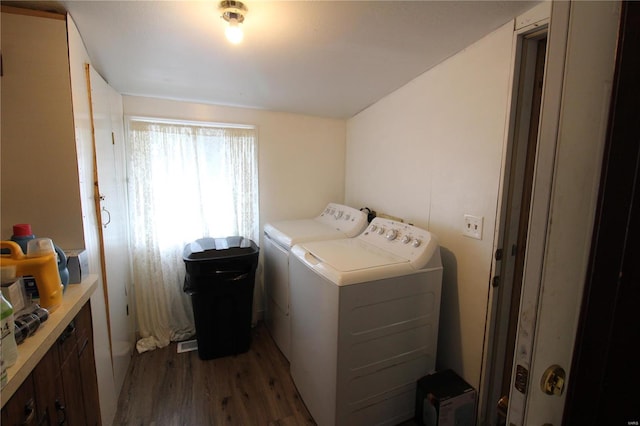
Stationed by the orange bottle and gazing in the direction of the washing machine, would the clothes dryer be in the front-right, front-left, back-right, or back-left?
front-left

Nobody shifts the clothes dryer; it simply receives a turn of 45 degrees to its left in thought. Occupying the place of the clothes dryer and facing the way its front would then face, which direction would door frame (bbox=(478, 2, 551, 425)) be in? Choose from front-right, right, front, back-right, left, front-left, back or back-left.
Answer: front-left

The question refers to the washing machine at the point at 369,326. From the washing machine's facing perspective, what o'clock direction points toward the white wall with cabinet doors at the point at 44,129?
The white wall with cabinet doors is roughly at 1 o'clock from the washing machine.

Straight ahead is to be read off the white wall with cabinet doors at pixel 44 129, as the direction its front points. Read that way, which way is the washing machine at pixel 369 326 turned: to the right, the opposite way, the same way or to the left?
the opposite way

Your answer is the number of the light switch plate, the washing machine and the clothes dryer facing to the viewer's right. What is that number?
0

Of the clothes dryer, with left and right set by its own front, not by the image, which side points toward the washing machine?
left

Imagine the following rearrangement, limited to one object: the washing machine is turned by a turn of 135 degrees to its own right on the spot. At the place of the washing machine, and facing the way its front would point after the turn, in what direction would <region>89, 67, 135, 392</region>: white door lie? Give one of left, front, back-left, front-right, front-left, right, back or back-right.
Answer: left

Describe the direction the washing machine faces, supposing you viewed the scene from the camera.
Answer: facing the viewer and to the left of the viewer

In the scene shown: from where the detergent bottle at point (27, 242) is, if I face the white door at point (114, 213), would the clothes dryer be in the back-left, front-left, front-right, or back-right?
front-right

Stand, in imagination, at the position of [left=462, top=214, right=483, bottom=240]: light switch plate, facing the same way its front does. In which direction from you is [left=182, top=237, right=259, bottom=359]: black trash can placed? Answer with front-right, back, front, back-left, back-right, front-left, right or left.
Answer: front-right

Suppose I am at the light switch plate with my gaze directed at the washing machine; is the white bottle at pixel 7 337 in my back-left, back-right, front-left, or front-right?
front-left

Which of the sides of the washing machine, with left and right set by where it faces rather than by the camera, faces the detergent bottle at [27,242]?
front

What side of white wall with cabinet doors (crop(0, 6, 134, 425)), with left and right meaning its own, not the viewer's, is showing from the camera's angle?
right

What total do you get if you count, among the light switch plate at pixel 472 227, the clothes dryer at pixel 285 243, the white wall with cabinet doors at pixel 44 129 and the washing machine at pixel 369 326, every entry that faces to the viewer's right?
1
